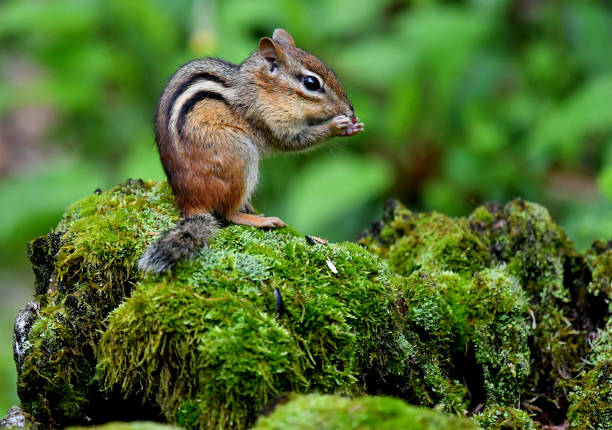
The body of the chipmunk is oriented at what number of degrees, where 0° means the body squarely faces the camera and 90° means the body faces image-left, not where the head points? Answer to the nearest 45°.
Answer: approximately 270°

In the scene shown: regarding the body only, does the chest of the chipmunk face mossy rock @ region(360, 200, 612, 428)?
yes
